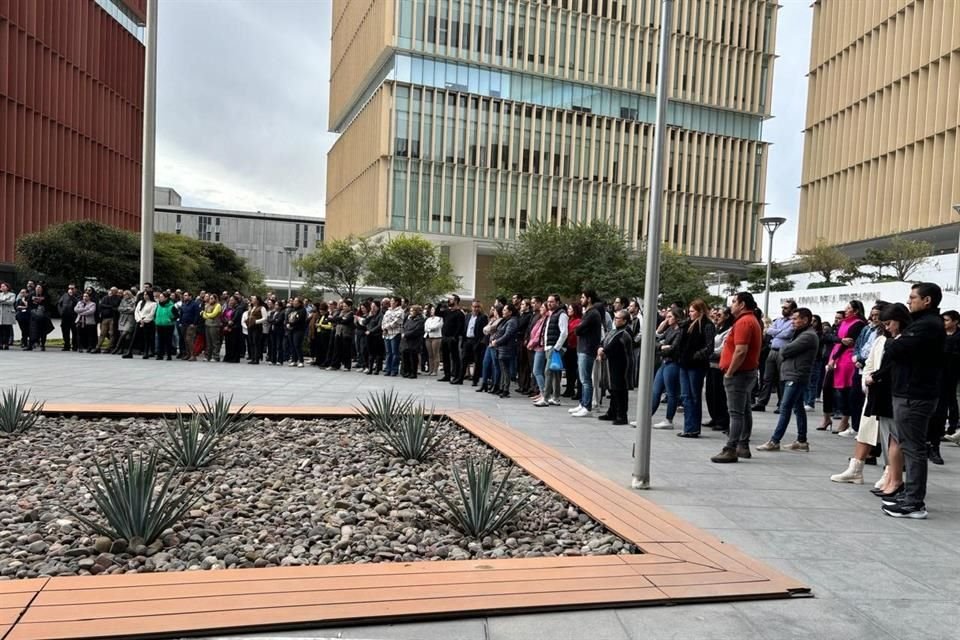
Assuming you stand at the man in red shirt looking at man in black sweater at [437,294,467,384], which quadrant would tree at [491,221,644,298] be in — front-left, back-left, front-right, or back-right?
front-right

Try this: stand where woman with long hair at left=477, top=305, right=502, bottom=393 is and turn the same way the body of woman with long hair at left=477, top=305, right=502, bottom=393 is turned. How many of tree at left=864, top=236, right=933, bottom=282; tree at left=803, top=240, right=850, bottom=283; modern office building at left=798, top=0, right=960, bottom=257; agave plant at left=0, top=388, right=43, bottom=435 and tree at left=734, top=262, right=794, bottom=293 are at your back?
4

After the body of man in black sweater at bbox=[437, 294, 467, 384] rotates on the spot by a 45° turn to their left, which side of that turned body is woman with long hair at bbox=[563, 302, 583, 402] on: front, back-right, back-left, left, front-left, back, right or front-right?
front-left

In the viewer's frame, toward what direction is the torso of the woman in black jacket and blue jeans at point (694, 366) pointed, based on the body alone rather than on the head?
to the viewer's left

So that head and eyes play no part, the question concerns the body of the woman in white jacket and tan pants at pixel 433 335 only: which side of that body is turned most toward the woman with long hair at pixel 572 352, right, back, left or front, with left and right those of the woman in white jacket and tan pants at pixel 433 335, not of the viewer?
left

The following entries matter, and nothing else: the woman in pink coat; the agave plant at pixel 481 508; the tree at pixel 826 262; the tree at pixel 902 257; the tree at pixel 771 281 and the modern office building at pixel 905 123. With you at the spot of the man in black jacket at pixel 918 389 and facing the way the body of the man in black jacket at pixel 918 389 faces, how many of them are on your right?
5

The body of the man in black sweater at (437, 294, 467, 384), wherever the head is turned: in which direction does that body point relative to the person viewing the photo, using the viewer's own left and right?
facing the viewer and to the left of the viewer

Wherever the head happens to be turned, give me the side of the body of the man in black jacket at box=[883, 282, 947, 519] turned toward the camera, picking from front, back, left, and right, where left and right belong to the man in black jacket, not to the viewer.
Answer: left

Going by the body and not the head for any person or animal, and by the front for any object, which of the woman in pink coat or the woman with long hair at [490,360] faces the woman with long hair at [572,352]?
the woman in pink coat

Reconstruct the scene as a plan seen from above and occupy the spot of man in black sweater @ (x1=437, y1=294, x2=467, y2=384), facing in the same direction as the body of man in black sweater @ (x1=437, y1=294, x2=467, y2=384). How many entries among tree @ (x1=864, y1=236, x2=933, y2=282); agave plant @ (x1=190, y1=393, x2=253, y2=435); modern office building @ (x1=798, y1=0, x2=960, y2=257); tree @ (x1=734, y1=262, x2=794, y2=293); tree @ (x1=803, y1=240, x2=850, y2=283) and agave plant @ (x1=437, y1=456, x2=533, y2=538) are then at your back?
4

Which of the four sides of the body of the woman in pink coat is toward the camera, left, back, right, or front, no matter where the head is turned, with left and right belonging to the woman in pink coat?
left

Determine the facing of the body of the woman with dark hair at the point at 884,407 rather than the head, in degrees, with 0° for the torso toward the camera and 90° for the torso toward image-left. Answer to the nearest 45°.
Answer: approximately 90°

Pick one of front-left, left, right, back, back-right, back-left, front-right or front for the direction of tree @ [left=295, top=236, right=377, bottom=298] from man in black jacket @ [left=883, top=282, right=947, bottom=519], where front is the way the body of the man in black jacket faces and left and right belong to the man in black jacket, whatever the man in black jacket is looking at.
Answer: front-right

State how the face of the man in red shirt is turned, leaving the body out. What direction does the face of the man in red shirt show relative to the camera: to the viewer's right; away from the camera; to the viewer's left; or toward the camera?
to the viewer's left
